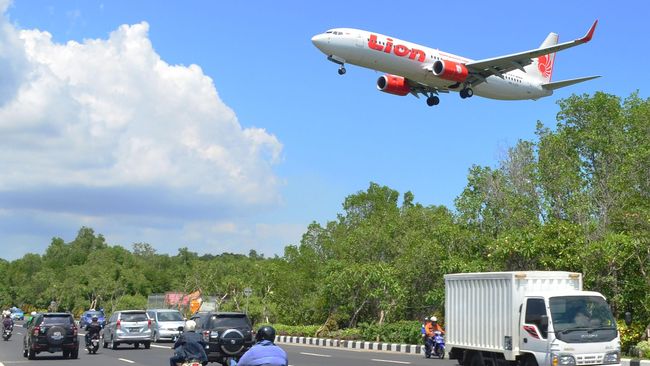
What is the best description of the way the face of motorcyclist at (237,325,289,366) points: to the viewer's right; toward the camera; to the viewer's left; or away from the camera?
away from the camera

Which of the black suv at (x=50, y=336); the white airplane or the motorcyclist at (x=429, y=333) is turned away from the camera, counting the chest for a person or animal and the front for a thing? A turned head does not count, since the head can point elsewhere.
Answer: the black suv

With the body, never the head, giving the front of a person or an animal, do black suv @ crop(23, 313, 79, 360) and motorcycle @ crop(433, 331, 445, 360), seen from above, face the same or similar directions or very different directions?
very different directions

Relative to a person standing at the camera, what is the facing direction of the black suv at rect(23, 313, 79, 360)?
facing away from the viewer

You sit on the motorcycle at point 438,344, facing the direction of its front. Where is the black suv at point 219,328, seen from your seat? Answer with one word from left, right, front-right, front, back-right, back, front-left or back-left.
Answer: right

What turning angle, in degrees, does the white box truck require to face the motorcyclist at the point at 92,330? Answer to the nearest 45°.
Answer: approximately 180°

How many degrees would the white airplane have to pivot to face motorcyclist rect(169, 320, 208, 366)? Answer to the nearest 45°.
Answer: approximately 45° to its left

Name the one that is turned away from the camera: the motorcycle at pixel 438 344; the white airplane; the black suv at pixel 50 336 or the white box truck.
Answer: the black suv

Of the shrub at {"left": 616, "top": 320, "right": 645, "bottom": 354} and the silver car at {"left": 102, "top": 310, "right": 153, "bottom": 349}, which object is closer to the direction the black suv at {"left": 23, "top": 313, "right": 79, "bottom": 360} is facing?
the silver car

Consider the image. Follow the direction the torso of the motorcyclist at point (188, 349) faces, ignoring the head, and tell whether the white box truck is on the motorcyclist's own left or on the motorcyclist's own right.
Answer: on the motorcyclist's own right

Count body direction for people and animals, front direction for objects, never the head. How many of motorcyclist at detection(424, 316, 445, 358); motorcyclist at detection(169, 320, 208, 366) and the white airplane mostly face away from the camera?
1

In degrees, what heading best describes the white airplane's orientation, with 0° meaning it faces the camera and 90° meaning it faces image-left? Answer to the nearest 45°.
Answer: approximately 45°

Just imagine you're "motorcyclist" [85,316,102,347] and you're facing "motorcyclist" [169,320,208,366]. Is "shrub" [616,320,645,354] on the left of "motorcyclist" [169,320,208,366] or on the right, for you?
left

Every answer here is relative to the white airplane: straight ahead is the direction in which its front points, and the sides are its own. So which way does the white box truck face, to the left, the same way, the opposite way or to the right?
to the left

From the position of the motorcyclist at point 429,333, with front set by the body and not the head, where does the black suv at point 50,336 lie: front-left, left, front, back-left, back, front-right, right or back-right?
back-right

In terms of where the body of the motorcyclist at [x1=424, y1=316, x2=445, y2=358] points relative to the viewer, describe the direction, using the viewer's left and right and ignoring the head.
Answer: facing the viewer and to the right of the viewer

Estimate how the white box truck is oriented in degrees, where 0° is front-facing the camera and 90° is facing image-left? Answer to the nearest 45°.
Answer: approximately 315°

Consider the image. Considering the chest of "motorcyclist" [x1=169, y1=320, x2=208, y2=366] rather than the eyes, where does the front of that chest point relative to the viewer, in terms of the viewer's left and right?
facing away from the viewer
